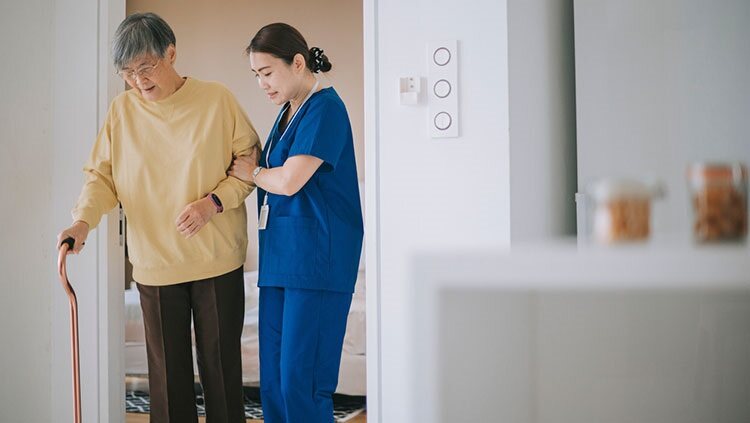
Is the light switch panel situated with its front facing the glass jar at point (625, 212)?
yes

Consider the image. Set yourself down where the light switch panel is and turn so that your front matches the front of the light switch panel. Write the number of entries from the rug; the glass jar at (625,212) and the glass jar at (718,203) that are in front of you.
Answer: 2

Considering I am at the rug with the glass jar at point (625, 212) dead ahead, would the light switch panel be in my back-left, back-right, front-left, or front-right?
front-left

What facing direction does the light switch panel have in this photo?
toward the camera

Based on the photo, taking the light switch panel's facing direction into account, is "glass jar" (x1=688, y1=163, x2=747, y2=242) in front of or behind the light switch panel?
in front

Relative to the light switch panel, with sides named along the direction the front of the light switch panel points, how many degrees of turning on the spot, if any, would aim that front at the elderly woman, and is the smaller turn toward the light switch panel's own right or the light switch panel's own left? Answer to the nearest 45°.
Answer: approximately 90° to the light switch panel's own right

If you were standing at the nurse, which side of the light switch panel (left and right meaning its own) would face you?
right

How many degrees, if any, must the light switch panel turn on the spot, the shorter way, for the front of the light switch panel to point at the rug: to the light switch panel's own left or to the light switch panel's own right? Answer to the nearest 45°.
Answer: approximately 135° to the light switch panel's own right

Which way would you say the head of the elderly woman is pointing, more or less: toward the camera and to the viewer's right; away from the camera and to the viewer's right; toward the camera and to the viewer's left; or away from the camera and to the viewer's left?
toward the camera and to the viewer's left
